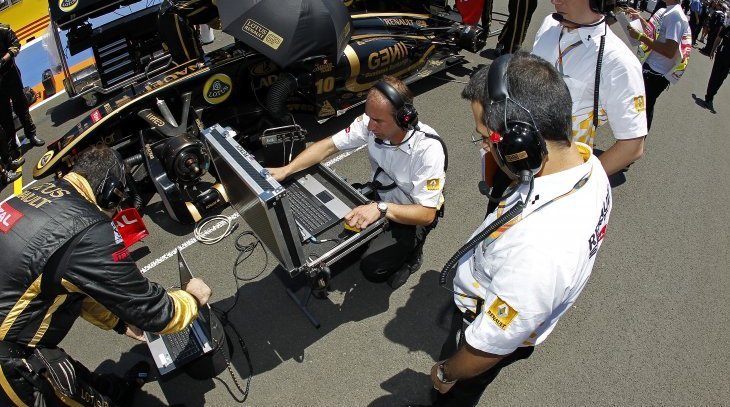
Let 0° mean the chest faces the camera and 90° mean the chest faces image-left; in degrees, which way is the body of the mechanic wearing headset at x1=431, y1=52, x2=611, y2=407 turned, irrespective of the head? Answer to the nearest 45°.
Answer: approximately 90°

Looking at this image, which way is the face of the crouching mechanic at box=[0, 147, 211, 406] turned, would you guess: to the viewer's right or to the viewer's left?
to the viewer's right
